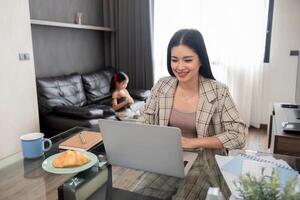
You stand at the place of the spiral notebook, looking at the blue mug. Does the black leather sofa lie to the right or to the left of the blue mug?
right

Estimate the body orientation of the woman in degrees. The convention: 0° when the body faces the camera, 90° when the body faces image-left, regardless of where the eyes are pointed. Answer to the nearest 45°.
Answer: approximately 45°

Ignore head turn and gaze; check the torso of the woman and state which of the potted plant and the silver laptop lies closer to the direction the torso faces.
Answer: the silver laptop

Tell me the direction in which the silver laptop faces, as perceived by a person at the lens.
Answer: facing away from the viewer and to the right of the viewer

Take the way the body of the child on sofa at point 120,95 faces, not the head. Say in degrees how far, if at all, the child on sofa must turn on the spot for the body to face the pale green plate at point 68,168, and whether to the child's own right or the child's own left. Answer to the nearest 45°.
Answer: approximately 90° to the child's own right
